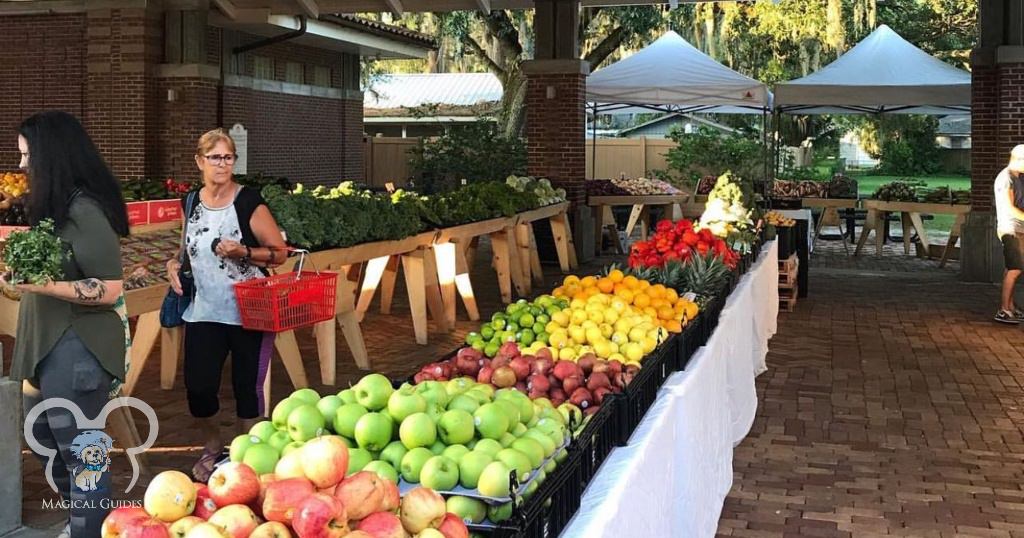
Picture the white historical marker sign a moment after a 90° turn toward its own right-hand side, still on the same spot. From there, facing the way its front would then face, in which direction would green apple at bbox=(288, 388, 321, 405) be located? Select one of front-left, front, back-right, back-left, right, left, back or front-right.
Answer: left

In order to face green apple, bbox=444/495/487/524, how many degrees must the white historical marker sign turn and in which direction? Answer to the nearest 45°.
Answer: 0° — it already faces it

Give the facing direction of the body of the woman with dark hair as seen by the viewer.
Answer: to the viewer's left

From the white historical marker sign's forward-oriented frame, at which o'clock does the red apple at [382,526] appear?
The red apple is roughly at 12 o'clock from the white historical marker sign.

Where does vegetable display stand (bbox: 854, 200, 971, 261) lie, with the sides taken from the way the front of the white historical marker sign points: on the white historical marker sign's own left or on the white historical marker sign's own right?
on the white historical marker sign's own left

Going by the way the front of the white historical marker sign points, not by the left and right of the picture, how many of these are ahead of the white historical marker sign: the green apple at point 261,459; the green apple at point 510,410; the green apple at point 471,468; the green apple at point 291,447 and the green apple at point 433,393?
5

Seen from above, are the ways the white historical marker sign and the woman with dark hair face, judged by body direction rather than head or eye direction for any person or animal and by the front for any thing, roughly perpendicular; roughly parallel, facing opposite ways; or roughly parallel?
roughly perpendicular

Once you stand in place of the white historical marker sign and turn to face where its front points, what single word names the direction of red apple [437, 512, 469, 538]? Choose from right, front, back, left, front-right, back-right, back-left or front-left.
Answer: front

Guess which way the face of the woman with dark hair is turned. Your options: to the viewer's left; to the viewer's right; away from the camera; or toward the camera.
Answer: to the viewer's left

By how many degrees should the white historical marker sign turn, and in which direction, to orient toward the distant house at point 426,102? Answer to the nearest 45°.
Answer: approximately 180°

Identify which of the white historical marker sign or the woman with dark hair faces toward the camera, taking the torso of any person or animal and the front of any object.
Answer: the white historical marker sign

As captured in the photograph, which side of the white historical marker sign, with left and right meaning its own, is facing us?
front

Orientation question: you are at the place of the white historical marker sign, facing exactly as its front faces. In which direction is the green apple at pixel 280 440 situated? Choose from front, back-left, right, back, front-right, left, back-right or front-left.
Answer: front

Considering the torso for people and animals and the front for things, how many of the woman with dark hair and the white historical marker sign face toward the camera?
1
